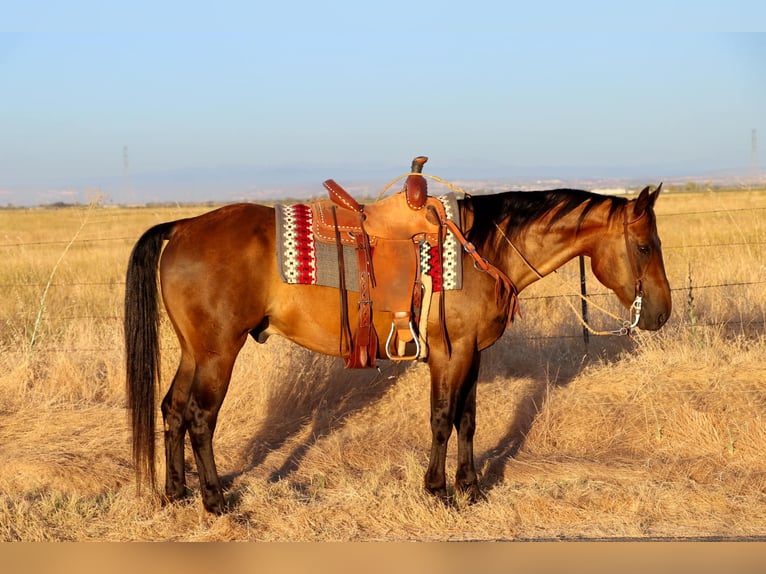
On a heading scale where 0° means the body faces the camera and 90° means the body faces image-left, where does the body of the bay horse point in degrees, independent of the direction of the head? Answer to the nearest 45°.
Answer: approximately 270°
